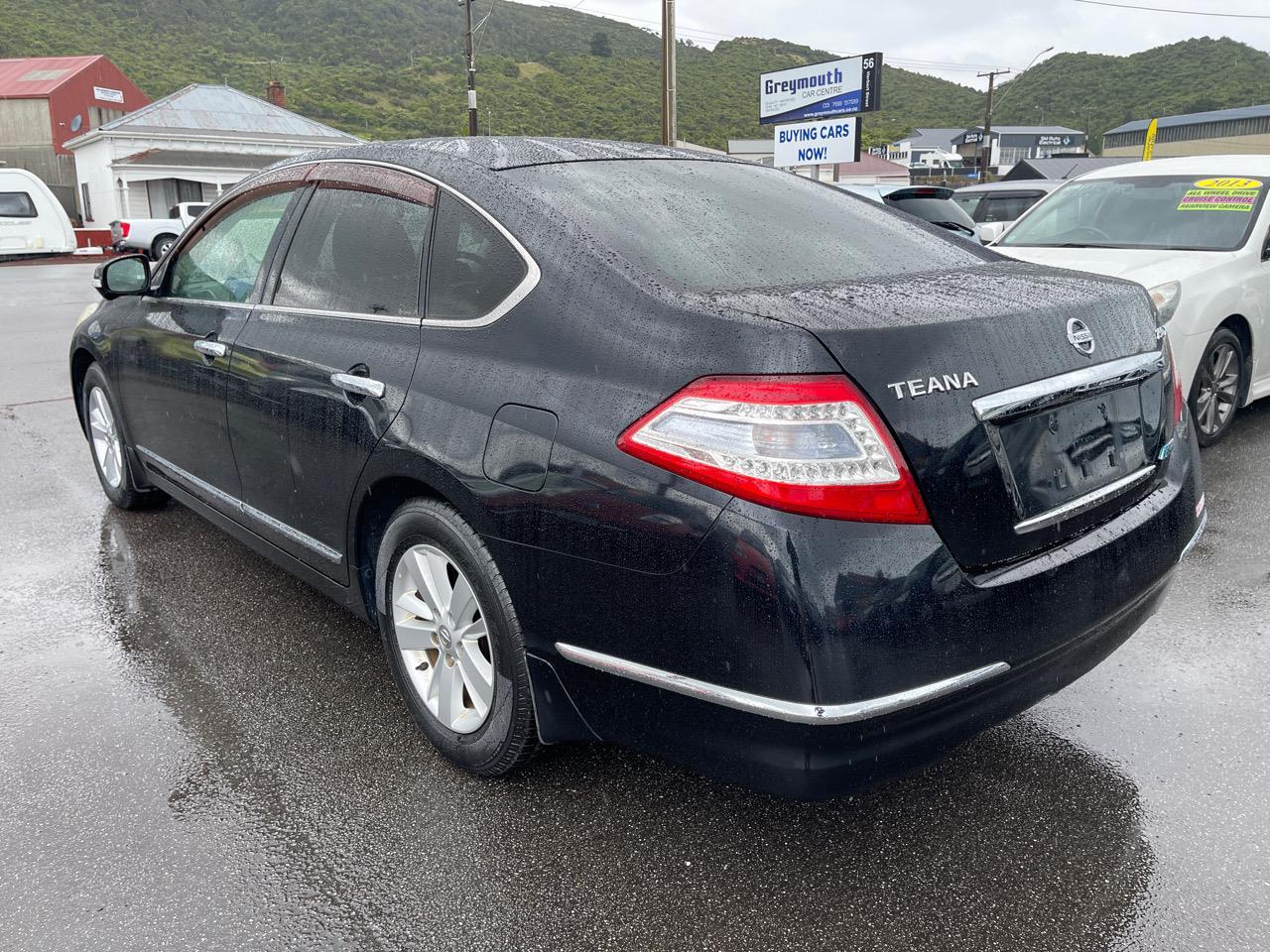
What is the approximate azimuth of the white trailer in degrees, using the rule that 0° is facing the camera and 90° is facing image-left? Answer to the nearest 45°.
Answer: approximately 270°

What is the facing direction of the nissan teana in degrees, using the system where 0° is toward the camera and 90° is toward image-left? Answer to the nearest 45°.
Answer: approximately 135°

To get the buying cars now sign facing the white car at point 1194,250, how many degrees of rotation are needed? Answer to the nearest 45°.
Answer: approximately 45° to its left

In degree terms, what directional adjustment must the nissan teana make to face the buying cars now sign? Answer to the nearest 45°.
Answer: approximately 45° to its right

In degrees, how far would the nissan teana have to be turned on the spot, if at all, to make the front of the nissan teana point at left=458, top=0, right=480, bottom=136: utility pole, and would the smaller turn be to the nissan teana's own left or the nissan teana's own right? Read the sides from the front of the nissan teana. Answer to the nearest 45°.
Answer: approximately 45° to the nissan teana's own right

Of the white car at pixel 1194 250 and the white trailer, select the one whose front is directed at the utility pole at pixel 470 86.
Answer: the white trailer

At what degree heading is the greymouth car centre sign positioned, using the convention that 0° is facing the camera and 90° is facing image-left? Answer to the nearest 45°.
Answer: approximately 45°

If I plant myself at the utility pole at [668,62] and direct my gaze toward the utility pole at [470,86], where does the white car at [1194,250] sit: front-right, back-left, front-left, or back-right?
back-left
